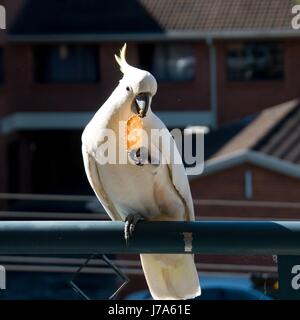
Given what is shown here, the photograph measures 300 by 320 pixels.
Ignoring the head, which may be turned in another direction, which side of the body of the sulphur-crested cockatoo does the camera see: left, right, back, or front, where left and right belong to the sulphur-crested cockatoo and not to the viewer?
front

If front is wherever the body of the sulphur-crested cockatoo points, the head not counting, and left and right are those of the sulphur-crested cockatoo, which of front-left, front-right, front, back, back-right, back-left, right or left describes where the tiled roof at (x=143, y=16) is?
back

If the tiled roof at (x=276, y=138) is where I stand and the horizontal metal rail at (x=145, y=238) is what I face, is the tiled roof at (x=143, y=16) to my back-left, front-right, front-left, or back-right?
back-right

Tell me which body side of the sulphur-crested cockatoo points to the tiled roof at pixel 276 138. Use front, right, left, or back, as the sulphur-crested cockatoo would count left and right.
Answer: back
